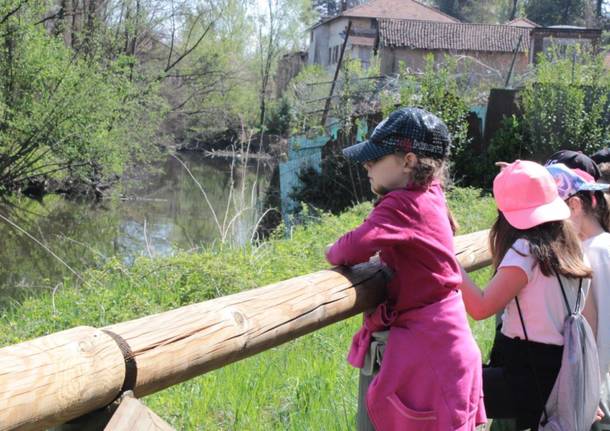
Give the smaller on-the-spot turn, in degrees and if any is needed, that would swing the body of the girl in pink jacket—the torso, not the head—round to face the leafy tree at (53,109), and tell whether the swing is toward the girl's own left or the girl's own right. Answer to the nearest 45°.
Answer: approximately 45° to the girl's own right

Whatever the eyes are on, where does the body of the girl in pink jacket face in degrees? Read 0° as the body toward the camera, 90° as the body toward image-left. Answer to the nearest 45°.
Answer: approximately 90°

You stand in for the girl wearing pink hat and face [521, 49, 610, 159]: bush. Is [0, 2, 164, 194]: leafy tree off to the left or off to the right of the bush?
left

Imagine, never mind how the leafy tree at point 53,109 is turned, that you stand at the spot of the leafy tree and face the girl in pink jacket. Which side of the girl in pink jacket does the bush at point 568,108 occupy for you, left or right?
left

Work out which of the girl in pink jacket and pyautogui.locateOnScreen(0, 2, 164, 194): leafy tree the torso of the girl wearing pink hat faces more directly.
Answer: the leafy tree

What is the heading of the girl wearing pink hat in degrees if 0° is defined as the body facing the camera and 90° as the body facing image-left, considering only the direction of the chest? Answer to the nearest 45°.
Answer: approximately 135°

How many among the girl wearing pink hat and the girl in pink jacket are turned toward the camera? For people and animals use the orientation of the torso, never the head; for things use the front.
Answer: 0

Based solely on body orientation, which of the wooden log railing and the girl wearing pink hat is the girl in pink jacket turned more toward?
the wooden log railing

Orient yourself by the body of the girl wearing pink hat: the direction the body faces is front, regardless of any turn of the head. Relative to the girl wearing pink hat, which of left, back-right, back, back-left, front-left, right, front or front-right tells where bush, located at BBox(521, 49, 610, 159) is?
front-right

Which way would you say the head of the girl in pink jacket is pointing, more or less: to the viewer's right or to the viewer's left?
to the viewer's left
